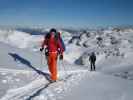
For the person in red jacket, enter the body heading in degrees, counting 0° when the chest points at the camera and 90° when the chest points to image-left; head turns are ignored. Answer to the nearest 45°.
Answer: approximately 0°
